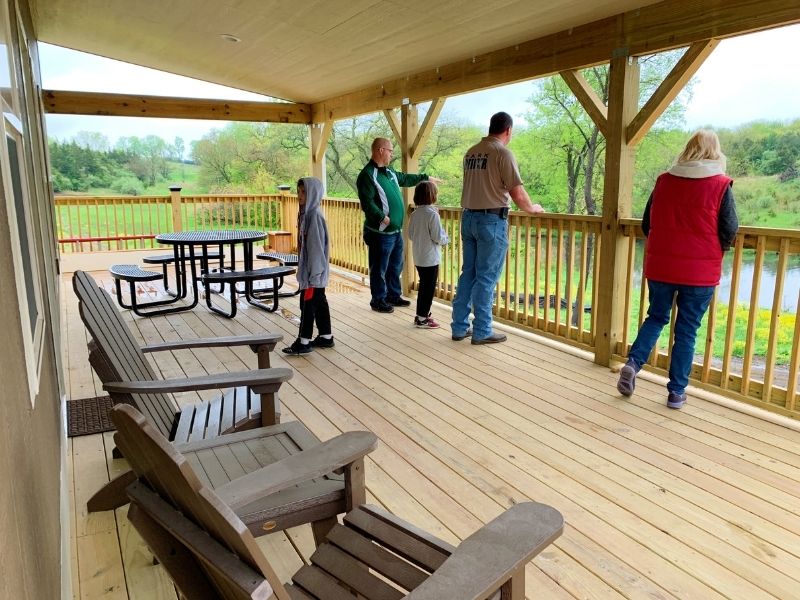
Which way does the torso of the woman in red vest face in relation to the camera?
away from the camera

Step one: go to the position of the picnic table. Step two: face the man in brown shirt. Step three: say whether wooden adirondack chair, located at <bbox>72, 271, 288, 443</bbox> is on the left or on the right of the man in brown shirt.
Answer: right

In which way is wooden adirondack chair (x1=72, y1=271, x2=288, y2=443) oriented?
to the viewer's right

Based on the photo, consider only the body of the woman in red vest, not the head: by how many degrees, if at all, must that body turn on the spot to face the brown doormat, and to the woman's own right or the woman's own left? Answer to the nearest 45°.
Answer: approximately 135° to the woman's own left

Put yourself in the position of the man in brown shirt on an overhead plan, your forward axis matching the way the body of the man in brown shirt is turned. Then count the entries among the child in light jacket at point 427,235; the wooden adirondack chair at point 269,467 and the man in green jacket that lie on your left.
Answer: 2

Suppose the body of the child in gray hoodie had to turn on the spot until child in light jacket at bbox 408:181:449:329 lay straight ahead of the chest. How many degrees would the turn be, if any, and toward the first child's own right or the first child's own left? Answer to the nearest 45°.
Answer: approximately 135° to the first child's own right

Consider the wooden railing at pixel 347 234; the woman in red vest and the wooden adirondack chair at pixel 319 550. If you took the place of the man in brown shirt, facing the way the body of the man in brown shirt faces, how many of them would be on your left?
1

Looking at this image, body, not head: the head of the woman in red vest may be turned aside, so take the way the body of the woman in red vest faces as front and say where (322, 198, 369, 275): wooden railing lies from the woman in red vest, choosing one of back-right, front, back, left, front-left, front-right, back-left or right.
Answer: front-left

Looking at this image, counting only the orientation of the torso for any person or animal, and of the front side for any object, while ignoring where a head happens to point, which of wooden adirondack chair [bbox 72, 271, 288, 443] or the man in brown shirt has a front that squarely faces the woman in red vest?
the wooden adirondack chair

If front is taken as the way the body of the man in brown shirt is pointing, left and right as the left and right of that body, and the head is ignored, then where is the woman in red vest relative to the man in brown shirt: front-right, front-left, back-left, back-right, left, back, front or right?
right

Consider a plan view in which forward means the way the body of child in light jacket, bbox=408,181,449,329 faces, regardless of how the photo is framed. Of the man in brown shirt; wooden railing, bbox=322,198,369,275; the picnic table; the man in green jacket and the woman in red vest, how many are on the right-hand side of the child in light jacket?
2

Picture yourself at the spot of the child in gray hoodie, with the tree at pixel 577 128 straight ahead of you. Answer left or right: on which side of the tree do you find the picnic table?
left

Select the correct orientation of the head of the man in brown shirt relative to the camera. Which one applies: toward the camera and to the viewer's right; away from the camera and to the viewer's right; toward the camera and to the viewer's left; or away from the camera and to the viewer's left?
away from the camera and to the viewer's right
